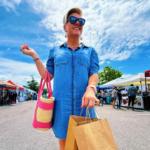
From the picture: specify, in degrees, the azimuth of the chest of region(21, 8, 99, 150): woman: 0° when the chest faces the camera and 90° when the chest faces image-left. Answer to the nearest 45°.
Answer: approximately 0°

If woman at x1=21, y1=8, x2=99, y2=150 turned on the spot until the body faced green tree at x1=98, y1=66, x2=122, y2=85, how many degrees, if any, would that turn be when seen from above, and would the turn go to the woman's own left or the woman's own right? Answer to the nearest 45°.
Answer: approximately 180°

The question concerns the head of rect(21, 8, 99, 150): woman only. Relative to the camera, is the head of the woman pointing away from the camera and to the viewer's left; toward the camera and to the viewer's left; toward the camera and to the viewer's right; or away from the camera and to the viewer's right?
toward the camera and to the viewer's right
